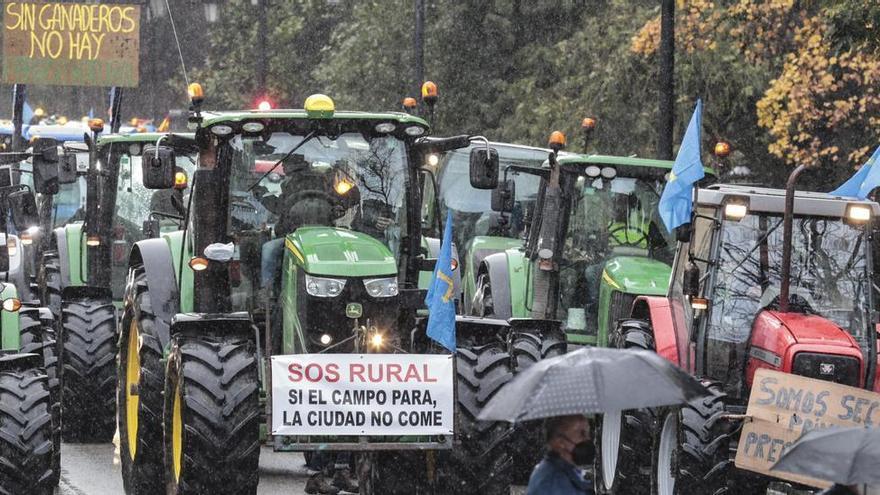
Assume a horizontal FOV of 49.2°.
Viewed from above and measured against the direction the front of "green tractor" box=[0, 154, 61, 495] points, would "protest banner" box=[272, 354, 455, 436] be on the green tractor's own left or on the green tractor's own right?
on the green tractor's own left

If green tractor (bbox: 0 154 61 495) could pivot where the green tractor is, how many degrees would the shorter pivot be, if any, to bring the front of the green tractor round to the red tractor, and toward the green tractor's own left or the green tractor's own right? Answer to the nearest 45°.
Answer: approximately 90° to the green tractor's own left

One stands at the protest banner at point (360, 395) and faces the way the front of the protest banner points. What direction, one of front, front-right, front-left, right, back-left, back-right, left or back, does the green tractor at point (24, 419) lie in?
right

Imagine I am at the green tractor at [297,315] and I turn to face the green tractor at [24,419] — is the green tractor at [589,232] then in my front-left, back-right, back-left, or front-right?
back-right

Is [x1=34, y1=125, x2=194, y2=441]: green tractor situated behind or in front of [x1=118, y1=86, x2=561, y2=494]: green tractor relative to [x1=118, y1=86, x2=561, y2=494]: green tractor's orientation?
behind

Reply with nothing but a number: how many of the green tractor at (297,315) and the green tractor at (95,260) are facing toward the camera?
2

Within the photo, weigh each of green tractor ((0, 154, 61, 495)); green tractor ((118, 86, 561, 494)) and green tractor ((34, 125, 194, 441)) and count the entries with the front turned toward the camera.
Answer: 3

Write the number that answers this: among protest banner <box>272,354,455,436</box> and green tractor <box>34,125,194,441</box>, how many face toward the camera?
2

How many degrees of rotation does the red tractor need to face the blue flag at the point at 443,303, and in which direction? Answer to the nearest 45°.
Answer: approximately 90° to its right

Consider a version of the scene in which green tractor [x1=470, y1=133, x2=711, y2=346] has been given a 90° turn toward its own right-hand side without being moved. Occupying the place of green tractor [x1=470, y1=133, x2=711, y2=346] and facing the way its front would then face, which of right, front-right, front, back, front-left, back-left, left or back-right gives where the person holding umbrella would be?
front-left

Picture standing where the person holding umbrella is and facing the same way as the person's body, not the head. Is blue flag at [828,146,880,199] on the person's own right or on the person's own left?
on the person's own left
